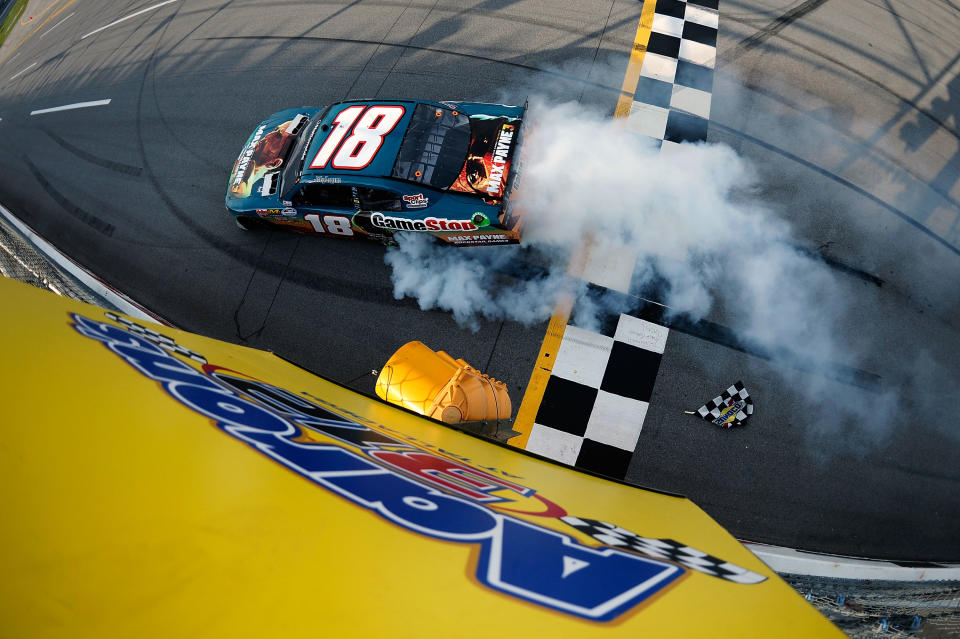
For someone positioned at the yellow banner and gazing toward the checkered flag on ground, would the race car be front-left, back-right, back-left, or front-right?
front-left

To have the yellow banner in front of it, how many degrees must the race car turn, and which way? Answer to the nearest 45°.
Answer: approximately 90° to its left

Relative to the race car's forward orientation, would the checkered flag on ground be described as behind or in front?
behind

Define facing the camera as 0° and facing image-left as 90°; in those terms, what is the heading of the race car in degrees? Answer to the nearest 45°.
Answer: approximately 90°

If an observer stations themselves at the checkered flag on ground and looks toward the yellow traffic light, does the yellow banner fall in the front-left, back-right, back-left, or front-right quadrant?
front-left

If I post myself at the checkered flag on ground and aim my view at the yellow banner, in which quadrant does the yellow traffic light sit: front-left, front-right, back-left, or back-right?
front-right

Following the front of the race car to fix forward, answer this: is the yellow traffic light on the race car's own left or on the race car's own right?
on the race car's own left
